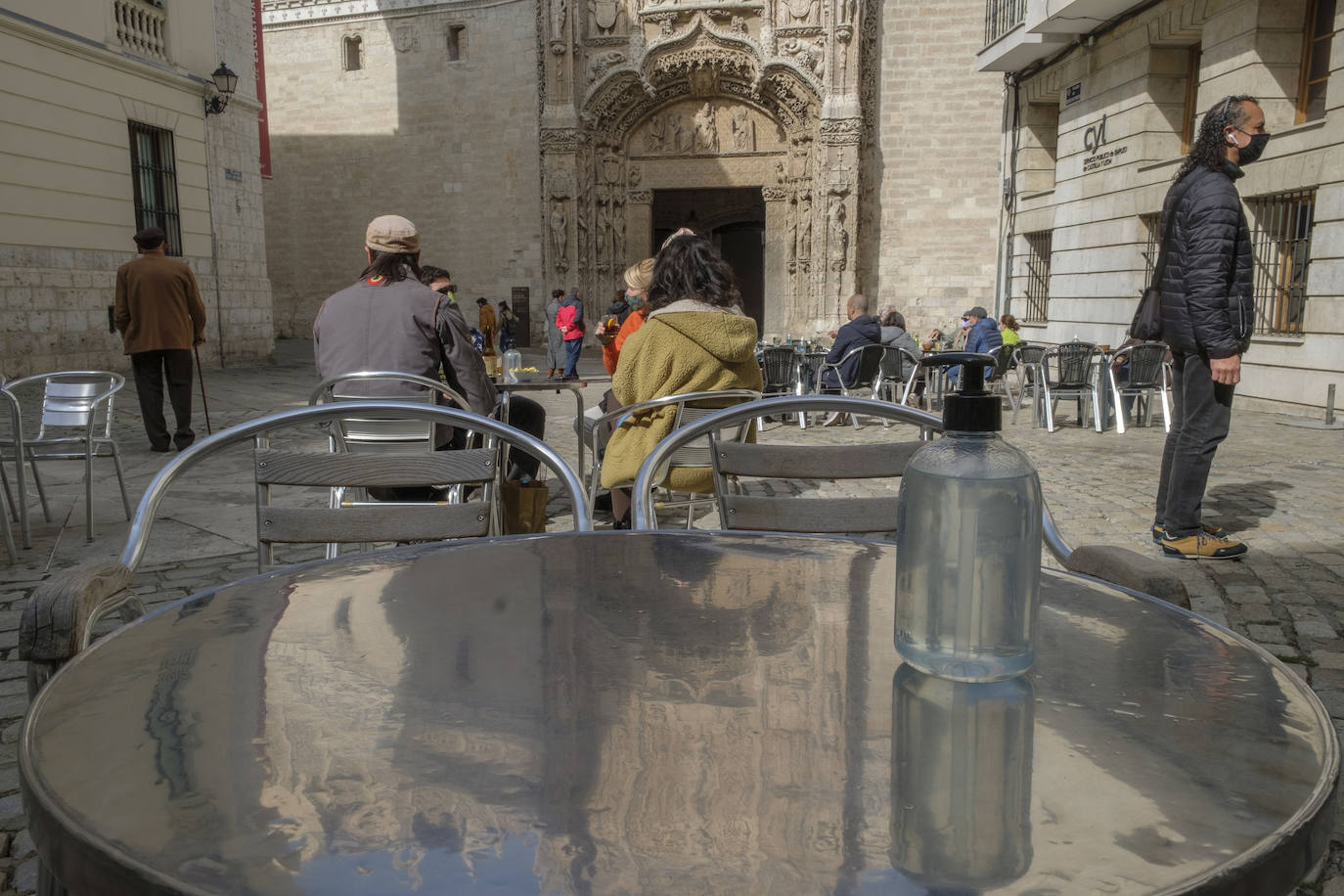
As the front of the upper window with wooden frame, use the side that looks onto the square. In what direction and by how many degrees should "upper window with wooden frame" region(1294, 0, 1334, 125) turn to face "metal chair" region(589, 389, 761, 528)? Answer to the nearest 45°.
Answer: approximately 45° to its left

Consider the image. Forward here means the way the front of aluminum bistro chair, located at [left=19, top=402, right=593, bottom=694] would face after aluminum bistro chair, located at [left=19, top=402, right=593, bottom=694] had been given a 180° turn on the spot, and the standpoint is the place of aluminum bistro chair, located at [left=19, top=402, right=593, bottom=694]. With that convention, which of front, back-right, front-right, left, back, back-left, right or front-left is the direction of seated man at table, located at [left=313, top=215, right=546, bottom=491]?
front

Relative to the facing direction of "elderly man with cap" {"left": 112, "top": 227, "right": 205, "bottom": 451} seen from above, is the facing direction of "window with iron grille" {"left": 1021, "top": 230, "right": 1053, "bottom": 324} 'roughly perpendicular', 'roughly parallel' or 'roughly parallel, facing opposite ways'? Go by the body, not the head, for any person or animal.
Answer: roughly perpendicular

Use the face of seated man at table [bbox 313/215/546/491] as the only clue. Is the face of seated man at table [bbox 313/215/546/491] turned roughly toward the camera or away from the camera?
away from the camera

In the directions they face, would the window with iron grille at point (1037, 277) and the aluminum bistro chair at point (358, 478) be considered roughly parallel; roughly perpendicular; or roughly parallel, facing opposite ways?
roughly perpendicular

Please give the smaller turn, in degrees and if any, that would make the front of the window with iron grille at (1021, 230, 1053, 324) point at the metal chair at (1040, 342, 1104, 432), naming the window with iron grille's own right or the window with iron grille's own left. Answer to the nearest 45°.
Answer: approximately 45° to the window with iron grille's own left

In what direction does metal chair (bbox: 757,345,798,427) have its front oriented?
away from the camera

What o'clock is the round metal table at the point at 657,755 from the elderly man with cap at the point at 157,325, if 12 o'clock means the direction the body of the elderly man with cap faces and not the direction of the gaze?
The round metal table is roughly at 6 o'clock from the elderly man with cap.

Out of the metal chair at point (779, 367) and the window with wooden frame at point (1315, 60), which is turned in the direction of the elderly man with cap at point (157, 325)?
the window with wooden frame
